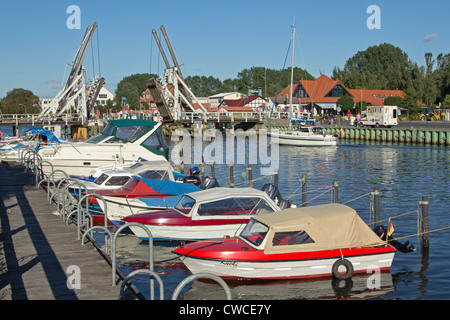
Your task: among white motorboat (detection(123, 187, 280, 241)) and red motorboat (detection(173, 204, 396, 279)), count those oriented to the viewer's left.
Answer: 2

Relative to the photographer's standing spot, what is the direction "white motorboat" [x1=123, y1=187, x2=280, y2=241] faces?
facing to the left of the viewer

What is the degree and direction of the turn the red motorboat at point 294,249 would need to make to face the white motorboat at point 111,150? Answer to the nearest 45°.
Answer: approximately 45° to its right

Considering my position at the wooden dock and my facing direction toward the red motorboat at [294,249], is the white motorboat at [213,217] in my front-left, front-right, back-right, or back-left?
front-left

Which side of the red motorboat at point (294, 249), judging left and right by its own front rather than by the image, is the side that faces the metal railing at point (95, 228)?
front

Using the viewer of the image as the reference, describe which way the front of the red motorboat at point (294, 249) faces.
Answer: facing to the left of the viewer

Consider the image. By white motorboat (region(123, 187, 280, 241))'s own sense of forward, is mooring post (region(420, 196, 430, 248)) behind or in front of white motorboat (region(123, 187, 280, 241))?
behind

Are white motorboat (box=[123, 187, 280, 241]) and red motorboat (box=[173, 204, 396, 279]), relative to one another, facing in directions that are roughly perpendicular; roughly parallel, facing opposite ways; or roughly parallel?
roughly parallel

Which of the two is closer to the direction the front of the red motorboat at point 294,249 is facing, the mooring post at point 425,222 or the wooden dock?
the wooden dock

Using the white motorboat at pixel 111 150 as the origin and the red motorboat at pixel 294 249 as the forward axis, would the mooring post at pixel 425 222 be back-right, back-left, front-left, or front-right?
front-left
